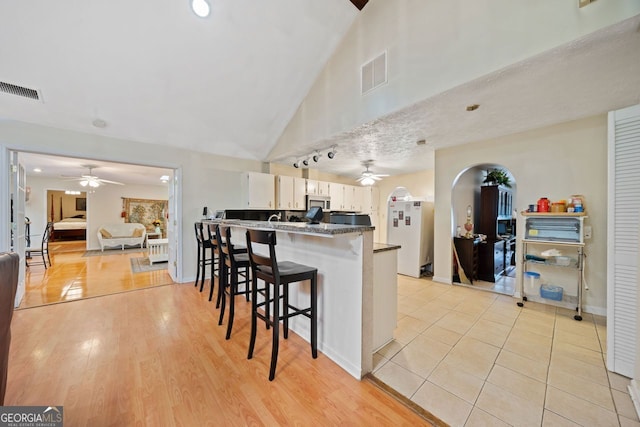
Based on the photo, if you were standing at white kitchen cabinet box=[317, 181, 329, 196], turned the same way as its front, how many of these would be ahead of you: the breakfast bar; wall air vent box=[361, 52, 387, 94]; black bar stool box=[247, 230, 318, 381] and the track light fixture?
4

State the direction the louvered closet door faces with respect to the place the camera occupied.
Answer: facing the viewer and to the left of the viewer

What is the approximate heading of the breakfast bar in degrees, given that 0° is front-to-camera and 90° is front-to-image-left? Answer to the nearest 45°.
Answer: approximately 45°

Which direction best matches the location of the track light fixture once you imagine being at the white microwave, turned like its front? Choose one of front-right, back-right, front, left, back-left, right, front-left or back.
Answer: front

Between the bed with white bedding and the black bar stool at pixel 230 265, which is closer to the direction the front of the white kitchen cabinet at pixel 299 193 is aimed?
the black bar stool

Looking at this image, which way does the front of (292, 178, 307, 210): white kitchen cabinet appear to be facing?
toward the camera

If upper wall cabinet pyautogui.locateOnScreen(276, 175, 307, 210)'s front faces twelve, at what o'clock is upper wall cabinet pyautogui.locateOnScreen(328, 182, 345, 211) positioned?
upper wall cabinet pyautogui.locateOnScreen(328, 182, 345, 211) is roughly at 8 o'clock from upper wall cabinet pyautogui.locateOnScreen(276, 175, 307, 210).

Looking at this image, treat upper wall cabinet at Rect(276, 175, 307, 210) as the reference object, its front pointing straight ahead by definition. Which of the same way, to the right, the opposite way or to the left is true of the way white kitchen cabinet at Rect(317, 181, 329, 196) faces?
the same way

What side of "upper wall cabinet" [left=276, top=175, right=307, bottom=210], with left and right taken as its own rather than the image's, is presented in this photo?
front

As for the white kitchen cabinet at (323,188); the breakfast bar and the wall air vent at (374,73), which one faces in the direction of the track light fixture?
the white kitchen cabinet

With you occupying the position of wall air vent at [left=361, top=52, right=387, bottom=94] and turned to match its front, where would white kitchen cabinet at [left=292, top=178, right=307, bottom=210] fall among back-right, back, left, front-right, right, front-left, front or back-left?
right

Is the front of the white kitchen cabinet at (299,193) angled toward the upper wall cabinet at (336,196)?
no

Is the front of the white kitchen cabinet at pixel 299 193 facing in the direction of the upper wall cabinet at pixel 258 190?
no

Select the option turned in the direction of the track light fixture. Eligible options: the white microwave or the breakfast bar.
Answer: the white microwave

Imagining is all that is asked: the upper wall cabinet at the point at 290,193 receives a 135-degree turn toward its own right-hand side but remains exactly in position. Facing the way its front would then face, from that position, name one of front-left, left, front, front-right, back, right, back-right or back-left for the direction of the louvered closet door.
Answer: back

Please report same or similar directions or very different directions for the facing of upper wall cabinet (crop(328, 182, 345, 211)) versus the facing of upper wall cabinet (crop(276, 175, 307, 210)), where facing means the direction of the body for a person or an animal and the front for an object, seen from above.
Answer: same or similar directions

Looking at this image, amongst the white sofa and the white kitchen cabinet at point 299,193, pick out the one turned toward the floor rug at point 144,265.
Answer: the white sofa

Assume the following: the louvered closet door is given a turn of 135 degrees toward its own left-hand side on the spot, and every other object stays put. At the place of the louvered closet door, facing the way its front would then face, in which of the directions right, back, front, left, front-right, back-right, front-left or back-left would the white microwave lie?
back
